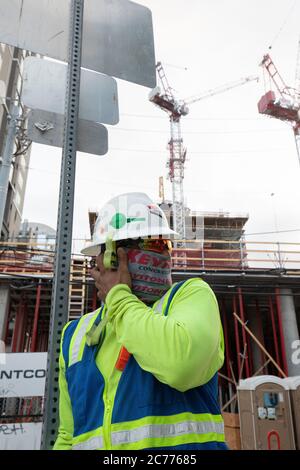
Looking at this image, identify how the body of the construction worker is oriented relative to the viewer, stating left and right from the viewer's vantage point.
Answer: facing the viewer and to the left of the viewer
